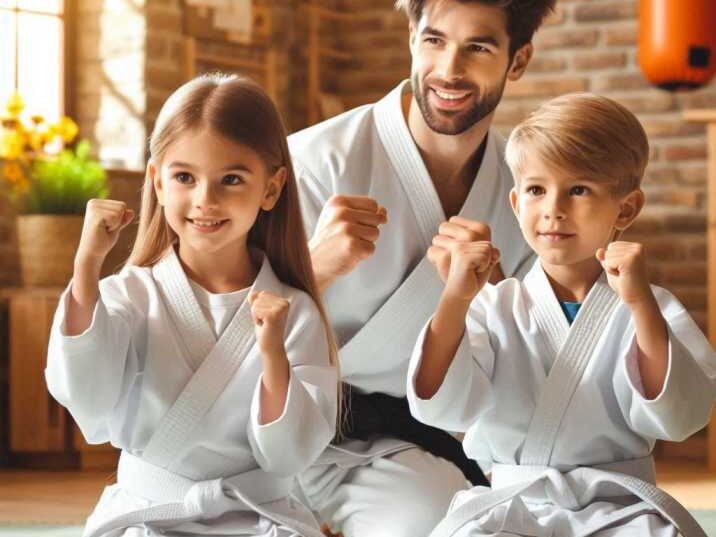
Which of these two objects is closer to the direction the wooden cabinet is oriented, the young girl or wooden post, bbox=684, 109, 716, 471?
the young girl

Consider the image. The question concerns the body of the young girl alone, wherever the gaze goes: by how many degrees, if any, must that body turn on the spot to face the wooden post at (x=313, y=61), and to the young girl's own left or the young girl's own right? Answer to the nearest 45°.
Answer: approximately 180°

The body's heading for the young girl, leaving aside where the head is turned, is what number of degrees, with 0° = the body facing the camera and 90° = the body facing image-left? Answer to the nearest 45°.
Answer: approximately 0°

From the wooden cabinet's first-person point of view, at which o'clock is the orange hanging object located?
The orange hanging object is roughly at 9 o'clock from the wooden cabinet.

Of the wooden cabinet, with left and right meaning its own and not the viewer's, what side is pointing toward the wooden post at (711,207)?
left

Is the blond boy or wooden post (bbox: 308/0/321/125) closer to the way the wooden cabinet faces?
the blond boy

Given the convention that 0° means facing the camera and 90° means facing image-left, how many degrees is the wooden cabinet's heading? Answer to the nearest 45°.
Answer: approximately 0°

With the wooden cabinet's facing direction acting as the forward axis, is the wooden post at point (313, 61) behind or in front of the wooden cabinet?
behind

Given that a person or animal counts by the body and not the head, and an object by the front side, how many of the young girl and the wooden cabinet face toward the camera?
2

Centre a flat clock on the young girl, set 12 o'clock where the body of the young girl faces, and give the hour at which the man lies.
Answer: The man is roughly at 7 o'clock from the young girl.
